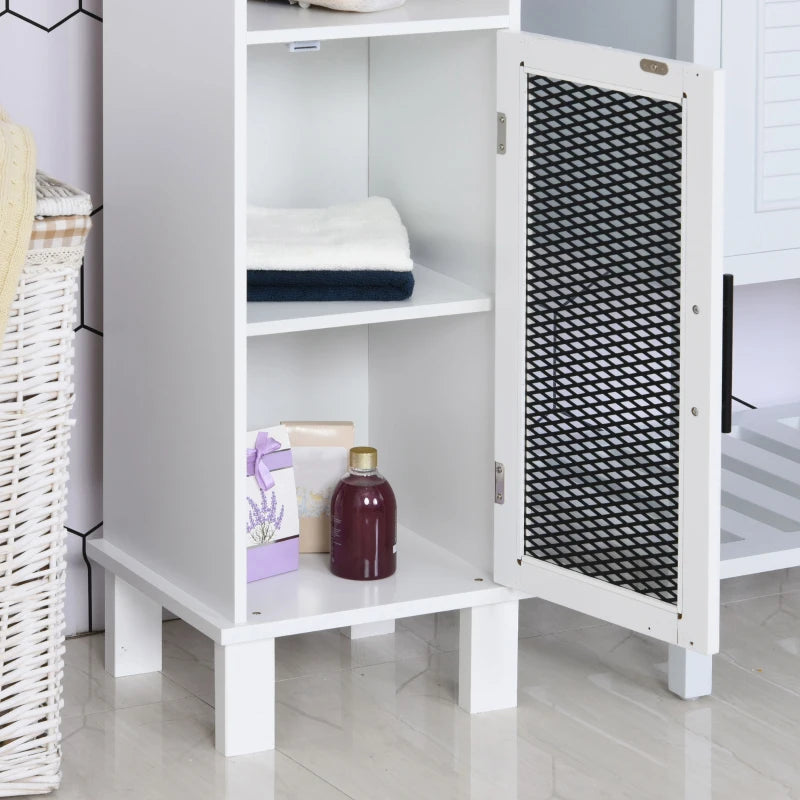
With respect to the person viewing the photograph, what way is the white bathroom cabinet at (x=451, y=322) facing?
facing the viewer and to the right of the viewer
